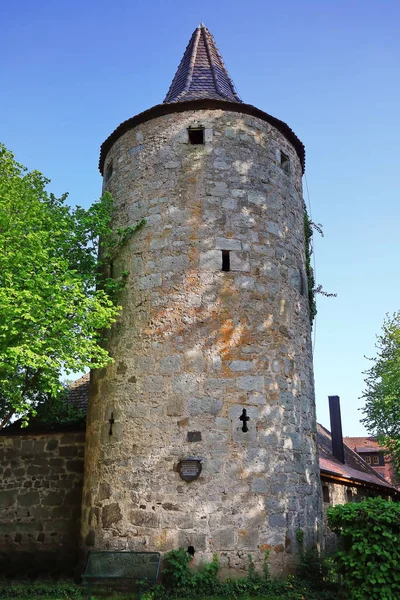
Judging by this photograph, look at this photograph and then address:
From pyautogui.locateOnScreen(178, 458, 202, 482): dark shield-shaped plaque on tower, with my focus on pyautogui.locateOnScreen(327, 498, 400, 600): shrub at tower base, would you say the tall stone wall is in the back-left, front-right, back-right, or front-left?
back-left

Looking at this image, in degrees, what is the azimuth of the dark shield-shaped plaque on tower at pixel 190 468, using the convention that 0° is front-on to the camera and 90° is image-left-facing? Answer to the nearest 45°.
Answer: approximately 0°

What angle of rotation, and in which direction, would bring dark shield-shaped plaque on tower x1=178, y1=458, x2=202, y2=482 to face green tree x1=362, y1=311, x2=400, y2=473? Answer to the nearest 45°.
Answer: approximately 135° to its left

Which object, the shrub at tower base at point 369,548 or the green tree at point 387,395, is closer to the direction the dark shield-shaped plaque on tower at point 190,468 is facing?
the shrub at tower base

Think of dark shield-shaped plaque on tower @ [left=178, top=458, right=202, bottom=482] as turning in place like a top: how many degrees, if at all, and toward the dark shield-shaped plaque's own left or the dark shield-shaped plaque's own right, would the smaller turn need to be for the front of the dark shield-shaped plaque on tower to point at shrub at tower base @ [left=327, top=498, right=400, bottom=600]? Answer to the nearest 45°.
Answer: approximately 45° to the dark shield-shaped plaque's own left

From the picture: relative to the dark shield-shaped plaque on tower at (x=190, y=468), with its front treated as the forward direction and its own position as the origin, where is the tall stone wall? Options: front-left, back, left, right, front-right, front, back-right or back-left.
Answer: back-right
